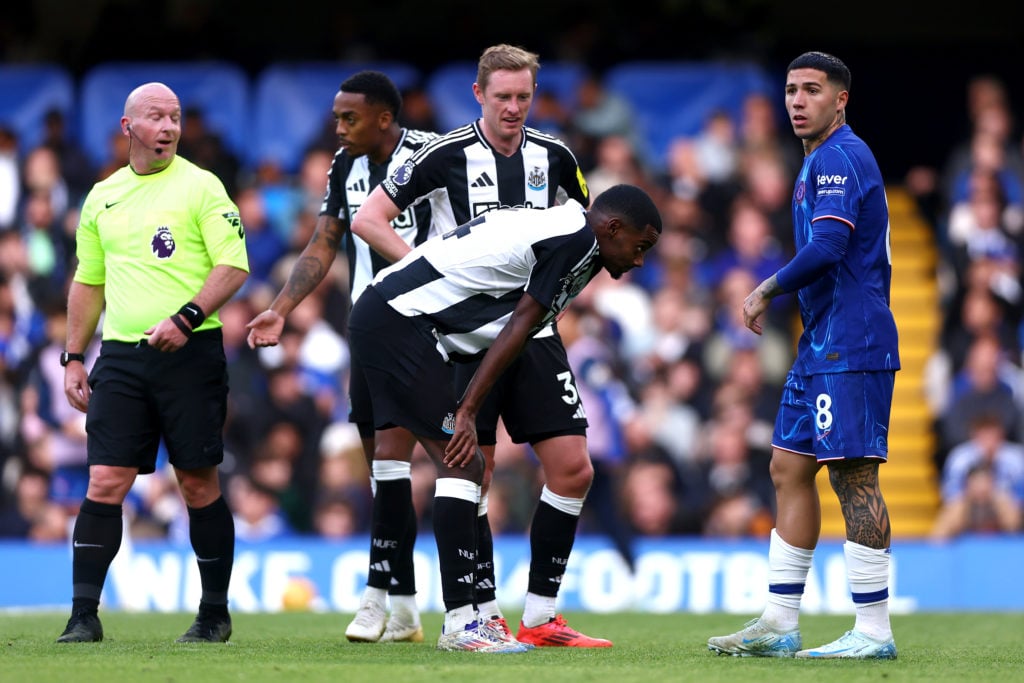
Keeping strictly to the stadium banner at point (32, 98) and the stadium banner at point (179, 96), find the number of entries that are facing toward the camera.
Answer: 2

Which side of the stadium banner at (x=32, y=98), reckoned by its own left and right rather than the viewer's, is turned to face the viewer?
front

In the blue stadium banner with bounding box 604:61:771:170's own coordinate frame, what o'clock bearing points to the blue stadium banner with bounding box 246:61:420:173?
the blue stadium banner with bounding box 246:61:420:173 is roughly at 3 o'clock from the blue stadium banner with bounding box 604:61:771:170.

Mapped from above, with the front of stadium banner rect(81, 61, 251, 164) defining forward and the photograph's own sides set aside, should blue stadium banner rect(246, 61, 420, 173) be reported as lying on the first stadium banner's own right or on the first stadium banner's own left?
on the first stadium banner's own left

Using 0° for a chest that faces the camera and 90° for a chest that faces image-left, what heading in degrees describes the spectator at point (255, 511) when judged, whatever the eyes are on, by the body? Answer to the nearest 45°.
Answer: approximately 0°

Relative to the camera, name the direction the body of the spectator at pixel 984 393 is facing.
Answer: toward the camera

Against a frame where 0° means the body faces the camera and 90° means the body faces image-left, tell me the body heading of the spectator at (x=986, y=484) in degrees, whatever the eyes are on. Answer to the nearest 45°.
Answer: approximately 0°

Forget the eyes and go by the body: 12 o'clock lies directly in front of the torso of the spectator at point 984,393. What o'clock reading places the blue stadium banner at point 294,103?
The blue stadium banner is roughly at 3 o'clock from the spectator.

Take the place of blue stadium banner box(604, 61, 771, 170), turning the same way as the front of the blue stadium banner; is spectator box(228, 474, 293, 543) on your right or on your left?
on your right

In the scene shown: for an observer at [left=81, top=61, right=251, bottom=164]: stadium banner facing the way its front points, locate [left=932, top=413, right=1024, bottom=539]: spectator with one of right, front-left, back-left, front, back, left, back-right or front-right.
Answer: front-left

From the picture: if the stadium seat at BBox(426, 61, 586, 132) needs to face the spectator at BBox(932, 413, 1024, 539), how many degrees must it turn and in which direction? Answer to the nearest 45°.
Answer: approximately 45° to its left

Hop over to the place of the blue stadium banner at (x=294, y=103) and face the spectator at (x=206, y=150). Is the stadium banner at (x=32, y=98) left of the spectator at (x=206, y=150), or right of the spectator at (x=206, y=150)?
right
